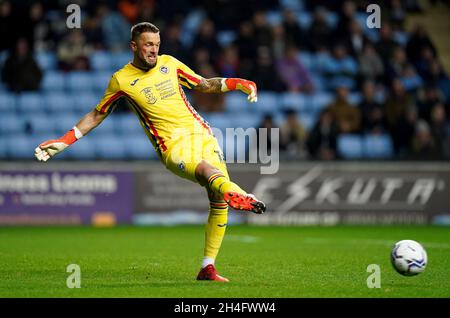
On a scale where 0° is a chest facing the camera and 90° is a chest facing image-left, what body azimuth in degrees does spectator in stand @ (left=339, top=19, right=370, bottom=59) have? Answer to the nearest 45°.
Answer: approximately 0°

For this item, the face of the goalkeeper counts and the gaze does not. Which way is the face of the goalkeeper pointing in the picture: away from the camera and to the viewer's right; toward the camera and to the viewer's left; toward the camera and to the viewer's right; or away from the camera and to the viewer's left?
toward the camera and to the viewer's right

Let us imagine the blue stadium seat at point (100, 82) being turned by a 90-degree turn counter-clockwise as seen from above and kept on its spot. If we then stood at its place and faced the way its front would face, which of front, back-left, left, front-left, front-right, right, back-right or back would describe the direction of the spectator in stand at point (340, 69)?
front

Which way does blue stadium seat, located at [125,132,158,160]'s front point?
toward the camera

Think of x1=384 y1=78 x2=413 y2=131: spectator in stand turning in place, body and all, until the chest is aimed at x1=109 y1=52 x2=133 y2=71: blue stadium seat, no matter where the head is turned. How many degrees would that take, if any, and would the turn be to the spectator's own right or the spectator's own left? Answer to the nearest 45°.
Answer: approximately 90° to the spectator's own right

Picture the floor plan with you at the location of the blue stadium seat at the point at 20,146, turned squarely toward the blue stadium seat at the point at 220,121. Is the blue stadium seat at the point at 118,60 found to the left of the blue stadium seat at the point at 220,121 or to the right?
left

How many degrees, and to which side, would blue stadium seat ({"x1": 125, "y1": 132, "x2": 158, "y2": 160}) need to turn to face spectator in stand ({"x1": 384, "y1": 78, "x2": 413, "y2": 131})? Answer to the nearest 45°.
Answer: approximately 90° to its left

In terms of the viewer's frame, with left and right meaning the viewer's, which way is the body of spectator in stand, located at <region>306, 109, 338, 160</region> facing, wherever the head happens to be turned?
facing the viewer

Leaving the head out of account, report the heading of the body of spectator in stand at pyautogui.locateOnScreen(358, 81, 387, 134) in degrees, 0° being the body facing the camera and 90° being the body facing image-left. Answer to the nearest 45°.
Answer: approximately 0°

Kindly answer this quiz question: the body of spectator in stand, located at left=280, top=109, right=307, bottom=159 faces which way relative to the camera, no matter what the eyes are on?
toward the camera

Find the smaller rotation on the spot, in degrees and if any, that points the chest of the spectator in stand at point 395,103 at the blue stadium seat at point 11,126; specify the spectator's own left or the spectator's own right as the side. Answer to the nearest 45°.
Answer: approximately 90° to the spectator's own right
